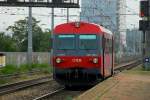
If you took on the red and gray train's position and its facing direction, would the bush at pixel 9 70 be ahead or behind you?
behind

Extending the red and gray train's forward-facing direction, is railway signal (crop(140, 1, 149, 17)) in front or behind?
behind
